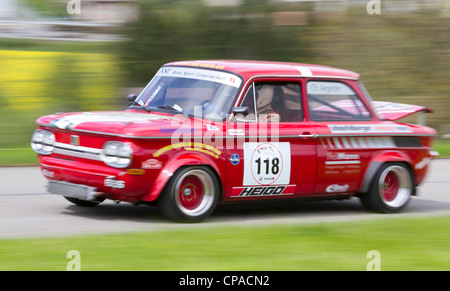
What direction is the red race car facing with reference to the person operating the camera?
facing the viewer and to the left of the viewer

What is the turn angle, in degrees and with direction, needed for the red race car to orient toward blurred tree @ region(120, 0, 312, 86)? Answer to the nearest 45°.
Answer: approximately 135° to its right

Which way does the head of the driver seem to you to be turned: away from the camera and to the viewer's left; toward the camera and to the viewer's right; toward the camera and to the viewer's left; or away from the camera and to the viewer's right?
toward the camera and to the viewer's left
